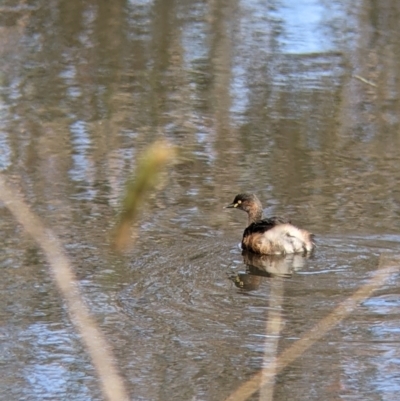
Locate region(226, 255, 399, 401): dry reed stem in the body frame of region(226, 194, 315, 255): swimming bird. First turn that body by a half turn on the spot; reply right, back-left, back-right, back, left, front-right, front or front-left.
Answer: right

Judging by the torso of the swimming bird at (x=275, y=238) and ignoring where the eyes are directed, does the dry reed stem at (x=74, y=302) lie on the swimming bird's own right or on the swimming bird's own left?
on the swimming bird's own left

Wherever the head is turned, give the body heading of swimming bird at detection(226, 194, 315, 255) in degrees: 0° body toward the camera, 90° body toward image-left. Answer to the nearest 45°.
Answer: approximately 90°
